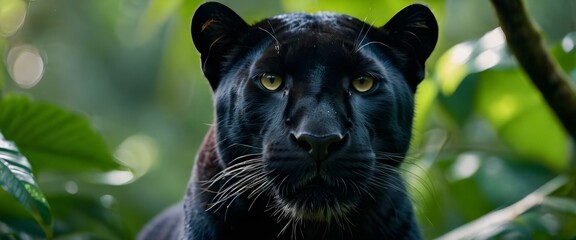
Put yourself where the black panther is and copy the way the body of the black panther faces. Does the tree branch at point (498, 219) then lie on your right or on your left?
on your left

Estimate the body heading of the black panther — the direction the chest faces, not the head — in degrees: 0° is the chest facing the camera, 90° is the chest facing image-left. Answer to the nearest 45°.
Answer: approximately 0°

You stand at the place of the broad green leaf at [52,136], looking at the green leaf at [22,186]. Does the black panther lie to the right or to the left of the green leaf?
left

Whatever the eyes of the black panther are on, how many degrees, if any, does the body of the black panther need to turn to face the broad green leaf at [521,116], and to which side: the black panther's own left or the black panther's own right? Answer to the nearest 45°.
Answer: approximately 135° to the black panther's own left

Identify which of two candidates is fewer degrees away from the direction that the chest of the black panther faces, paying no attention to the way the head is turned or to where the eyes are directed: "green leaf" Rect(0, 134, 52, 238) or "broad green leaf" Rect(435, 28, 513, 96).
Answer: the green leaf

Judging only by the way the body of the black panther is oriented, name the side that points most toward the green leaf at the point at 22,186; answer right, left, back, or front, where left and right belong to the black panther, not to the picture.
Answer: right
